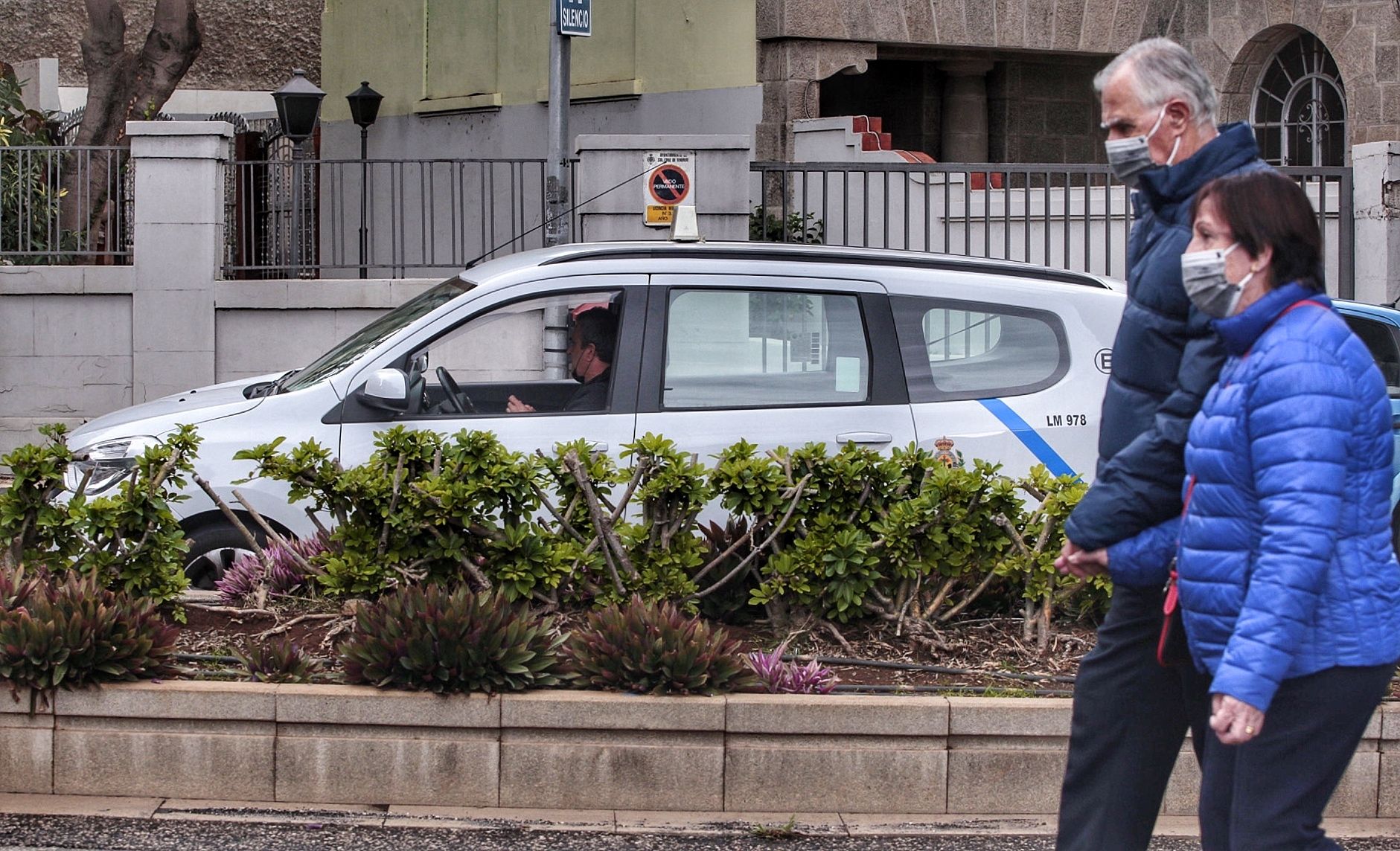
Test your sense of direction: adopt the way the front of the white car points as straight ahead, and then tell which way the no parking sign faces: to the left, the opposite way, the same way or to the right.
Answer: to the left

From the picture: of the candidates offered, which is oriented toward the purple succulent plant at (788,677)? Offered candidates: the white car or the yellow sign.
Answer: the yellow sign

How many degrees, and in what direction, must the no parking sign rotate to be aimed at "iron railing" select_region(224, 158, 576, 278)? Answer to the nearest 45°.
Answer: approximately 135° to its right

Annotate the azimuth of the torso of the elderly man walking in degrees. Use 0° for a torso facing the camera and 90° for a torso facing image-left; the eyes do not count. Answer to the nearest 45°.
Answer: approximately 90°

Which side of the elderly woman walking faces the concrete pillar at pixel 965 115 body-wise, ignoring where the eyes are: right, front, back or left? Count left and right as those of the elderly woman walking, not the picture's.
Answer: right

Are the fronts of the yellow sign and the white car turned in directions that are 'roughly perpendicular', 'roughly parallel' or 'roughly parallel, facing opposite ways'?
roughly perpendicular

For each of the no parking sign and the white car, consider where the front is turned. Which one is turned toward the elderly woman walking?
the no parking sign

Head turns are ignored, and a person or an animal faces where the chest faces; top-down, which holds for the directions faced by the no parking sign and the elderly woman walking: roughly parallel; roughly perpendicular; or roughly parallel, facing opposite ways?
roughly perpendicular

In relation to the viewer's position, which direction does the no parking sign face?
facing the viewer

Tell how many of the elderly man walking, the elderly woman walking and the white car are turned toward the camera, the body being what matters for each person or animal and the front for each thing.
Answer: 0

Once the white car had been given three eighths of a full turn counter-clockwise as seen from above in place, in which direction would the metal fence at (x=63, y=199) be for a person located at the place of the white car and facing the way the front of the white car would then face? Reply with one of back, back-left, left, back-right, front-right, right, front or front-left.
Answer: back

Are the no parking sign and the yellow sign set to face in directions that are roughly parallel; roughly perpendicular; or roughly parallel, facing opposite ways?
roughly parallel

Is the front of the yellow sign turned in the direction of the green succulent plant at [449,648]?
yes

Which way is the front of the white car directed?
to the viewer's left

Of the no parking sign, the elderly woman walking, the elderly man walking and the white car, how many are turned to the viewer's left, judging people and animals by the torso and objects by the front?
3

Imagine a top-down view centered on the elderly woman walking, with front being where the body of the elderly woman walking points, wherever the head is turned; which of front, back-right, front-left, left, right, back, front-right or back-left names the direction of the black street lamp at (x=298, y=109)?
front-right

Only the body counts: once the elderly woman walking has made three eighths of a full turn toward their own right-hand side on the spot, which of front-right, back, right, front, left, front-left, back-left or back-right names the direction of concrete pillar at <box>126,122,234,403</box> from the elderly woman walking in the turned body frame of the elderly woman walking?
left

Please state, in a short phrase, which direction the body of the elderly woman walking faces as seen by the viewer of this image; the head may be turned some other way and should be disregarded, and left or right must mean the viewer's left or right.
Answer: facing to the left of the viewer
